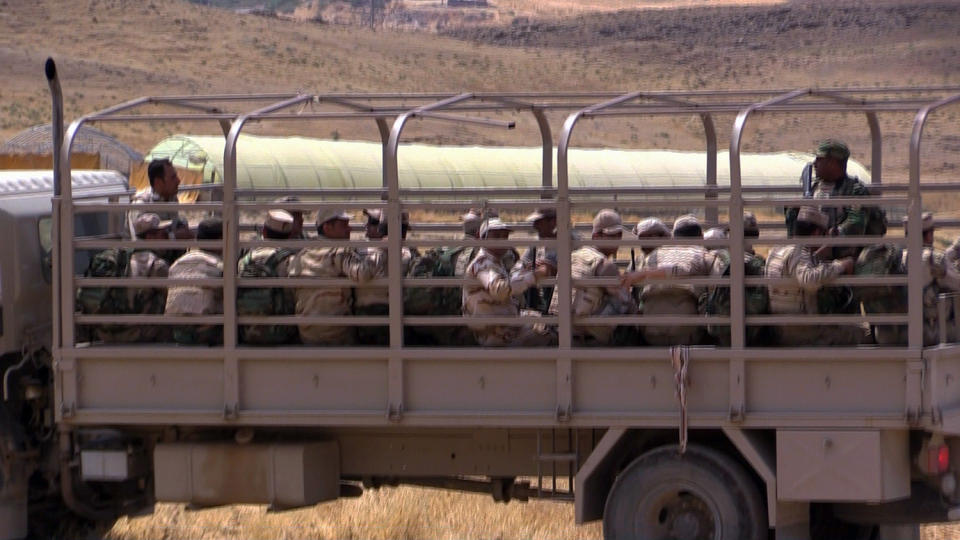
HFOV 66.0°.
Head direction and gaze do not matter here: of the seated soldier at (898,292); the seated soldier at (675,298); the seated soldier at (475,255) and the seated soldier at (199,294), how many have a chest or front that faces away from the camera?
3

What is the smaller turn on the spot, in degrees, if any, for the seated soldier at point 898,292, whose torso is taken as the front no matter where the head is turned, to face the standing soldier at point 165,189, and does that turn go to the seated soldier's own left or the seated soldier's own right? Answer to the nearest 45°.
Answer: approximately 90° to the seated soldier's own left

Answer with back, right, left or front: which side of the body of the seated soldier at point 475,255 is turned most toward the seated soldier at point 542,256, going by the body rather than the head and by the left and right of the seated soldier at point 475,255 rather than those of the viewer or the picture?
left

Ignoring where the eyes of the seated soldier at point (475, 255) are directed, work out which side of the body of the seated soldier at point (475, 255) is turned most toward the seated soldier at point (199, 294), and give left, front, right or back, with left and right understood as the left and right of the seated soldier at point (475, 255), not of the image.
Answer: right

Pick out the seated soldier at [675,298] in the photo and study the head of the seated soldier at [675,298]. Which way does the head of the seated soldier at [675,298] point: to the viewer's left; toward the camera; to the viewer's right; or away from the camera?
away from the camera

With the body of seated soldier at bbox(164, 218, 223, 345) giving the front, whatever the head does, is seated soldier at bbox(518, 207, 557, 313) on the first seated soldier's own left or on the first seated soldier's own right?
on the first seated soldier's own right

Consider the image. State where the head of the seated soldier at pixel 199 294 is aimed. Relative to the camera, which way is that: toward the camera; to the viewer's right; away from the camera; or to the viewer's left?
away from the camera

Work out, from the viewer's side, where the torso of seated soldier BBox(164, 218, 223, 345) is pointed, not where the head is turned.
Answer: away from the camera

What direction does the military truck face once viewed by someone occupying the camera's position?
facing to the left of the viewer

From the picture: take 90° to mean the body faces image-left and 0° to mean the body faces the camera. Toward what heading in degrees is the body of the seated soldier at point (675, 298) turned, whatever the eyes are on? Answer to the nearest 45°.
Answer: approximately 180°

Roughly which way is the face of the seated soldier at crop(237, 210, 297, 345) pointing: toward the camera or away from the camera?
away from the camera
